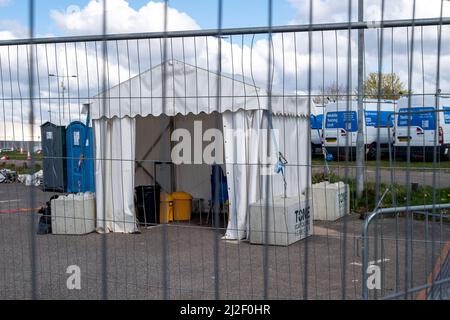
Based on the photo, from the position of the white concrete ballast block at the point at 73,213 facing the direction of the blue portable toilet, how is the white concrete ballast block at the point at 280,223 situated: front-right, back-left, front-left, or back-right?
back-right

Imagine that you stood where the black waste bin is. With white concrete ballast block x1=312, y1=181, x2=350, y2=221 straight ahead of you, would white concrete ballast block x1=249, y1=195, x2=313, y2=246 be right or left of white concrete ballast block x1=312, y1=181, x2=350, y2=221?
right

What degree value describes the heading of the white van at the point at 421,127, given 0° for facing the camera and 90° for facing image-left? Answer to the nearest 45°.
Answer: approximately 225°

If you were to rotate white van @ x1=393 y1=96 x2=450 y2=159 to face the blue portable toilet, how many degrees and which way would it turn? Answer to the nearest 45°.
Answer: approximately 90° to its left

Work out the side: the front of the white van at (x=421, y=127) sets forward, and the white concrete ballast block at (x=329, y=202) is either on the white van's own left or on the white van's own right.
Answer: on the white van's own left

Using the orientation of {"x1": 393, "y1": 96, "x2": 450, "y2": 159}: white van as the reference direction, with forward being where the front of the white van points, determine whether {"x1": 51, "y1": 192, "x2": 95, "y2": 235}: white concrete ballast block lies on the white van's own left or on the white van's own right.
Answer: on the white van's own left
